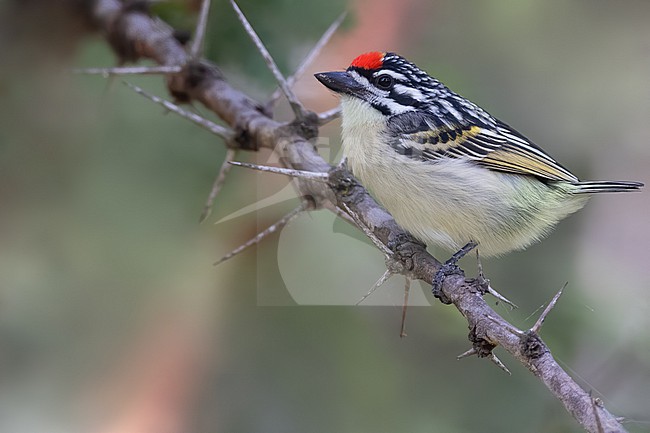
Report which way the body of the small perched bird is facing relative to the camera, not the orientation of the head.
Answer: to the viewer's left
